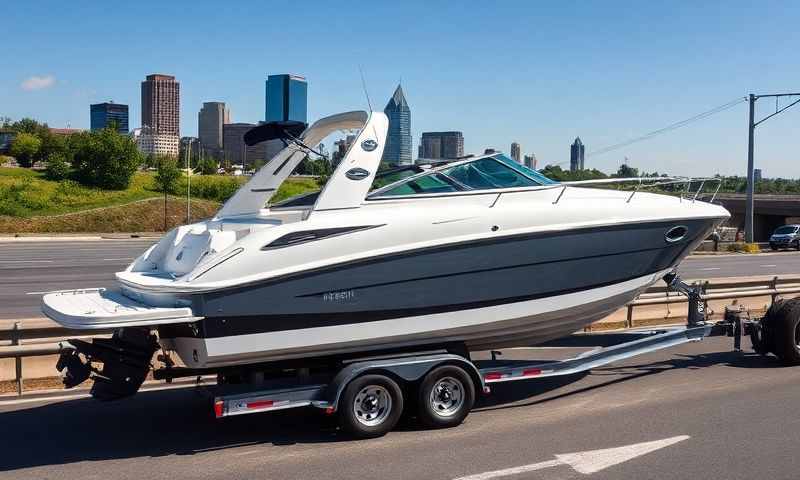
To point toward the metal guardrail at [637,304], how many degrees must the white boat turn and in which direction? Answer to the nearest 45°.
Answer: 0° — it already faces it

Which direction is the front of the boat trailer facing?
to the viewer's right

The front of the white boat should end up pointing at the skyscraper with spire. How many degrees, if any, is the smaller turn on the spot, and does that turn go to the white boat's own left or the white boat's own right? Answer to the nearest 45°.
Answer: approximately 45° to the white boat's own left

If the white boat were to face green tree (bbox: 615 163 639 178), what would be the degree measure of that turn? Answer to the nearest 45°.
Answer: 0° — it already faces it

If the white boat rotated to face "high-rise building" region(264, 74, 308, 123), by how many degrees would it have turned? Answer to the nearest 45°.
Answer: approximately 90° to its left

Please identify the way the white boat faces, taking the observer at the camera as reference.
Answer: facing away from the viewer and to the right of the viewer
